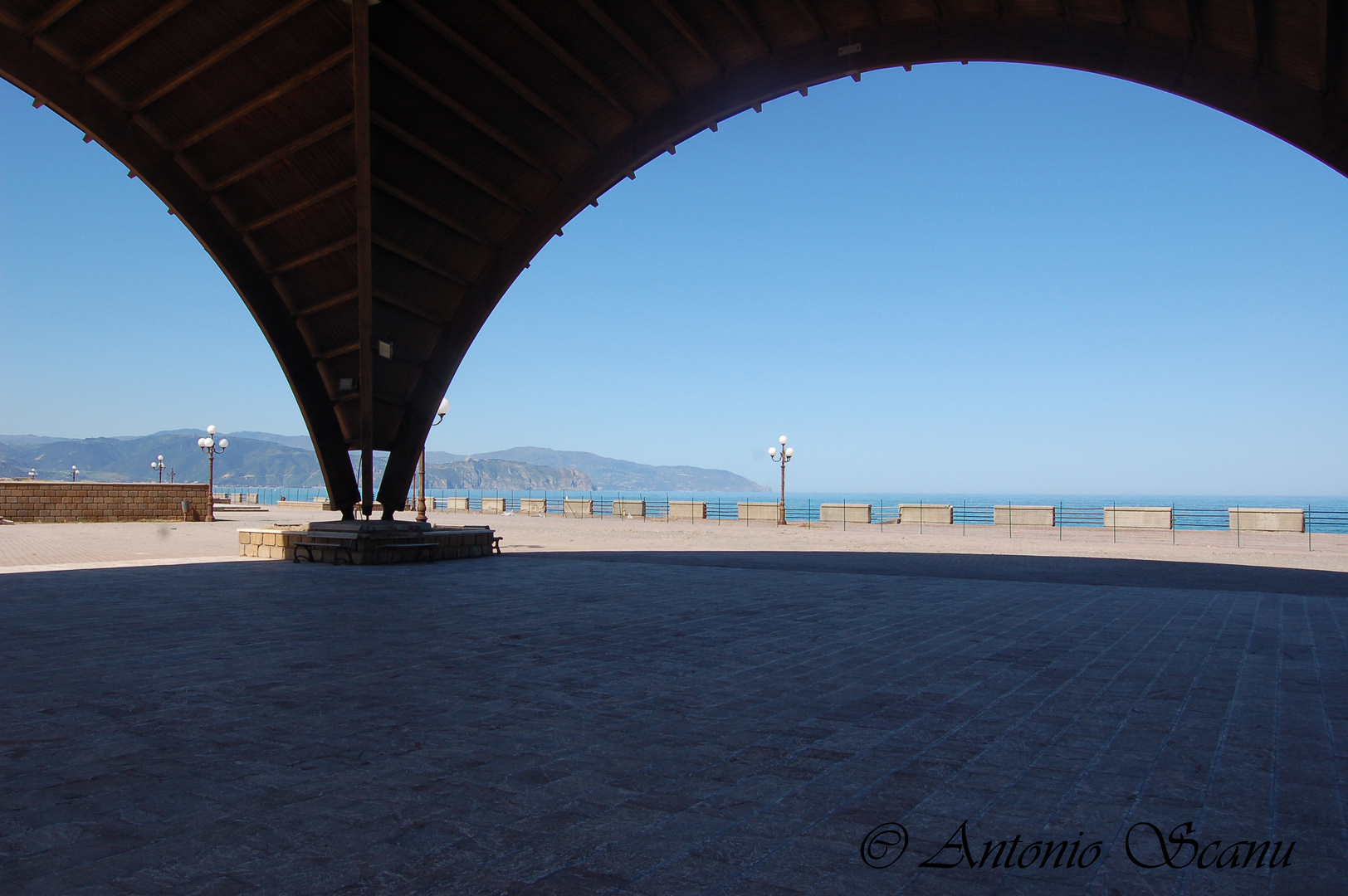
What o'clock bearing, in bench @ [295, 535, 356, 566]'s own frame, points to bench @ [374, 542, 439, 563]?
bench @ [374, 542, 439, 563] is roughly at 8 o'clock from bench @ [295, 535, 356, 566].

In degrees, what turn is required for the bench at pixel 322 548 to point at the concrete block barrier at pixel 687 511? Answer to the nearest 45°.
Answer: approximately 180°

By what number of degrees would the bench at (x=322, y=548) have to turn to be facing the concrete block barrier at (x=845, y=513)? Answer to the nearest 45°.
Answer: approximately 180°

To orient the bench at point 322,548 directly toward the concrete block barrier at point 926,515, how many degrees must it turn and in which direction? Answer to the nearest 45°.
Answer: approximately 180°

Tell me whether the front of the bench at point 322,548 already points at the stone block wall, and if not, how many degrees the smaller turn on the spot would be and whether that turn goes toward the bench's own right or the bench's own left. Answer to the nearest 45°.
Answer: approximately 135° to the bench's own right

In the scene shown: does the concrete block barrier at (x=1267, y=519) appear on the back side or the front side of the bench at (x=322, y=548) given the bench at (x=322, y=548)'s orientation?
on the back side

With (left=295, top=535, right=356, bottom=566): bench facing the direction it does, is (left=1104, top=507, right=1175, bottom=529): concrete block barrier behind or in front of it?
behind

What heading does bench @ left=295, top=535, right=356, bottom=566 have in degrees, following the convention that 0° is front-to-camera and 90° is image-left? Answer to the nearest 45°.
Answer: approximately 45°

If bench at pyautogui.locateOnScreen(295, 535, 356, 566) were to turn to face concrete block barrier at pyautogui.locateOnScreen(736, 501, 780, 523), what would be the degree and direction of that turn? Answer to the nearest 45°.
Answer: approximately 180°
